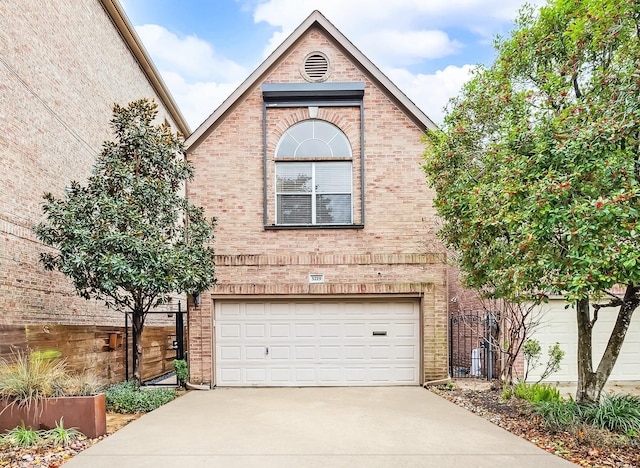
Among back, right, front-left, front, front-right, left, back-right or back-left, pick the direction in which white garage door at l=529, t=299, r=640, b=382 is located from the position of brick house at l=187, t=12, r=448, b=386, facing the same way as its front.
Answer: left

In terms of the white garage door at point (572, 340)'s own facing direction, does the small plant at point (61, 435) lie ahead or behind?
ahead

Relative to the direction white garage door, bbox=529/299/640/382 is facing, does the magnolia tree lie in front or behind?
in front

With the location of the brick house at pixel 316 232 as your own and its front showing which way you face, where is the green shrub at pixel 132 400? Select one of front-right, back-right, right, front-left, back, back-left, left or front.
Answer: front-right

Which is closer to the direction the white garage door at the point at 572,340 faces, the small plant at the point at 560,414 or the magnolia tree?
the small plant

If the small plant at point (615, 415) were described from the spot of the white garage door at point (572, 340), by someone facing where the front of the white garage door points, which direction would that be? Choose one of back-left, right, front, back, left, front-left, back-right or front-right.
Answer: front

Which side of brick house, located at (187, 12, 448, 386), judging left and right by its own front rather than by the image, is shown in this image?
front

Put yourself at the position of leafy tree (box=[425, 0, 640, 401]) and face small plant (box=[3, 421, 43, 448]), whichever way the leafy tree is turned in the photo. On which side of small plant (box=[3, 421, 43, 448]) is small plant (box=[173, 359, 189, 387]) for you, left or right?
right

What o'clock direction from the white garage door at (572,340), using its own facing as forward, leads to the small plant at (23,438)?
The small plant is roughly at 1 o'clock from the white garage door.

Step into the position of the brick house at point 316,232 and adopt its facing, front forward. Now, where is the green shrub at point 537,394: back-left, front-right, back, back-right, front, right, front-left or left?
front-left

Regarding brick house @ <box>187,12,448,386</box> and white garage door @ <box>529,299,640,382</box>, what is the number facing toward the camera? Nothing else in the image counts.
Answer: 2

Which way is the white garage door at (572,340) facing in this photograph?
toward the camera

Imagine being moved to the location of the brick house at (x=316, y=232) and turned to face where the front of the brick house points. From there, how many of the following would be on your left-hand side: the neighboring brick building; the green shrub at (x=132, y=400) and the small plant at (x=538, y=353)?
1

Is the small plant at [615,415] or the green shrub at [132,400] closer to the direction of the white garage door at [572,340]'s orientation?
the small plant

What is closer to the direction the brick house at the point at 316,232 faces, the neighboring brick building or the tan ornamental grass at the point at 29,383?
the tan ornamental grass
